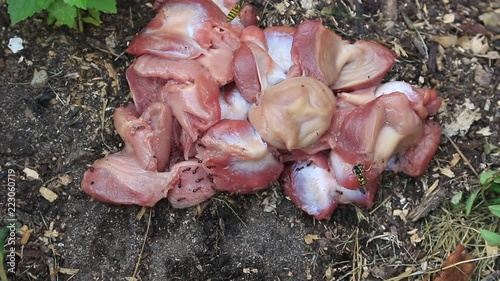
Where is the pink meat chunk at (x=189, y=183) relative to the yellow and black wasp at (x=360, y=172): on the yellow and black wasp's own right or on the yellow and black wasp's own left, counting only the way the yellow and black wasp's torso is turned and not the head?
on the yellow and black wasp's own left

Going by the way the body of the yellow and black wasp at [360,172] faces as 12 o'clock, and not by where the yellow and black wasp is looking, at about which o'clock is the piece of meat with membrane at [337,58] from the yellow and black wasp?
The piece of meat with membrane is roughly at 11 o'clock from the yellow and black wasp.

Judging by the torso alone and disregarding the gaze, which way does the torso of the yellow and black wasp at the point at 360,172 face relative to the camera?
away from the camera

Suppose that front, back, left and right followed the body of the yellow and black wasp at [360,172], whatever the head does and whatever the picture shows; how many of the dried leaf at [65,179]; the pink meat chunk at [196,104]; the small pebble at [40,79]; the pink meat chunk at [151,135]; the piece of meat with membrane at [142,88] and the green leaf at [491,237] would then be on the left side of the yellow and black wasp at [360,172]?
5

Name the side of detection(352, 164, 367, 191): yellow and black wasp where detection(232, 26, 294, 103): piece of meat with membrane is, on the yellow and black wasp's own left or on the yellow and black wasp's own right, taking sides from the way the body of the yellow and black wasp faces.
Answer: on the yellow and black wasp's own left

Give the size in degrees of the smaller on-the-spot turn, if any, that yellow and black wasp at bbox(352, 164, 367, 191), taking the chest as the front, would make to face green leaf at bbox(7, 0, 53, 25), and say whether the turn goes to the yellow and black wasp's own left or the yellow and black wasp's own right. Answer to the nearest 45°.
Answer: approximately 90° to the yellow and black wasp's own left

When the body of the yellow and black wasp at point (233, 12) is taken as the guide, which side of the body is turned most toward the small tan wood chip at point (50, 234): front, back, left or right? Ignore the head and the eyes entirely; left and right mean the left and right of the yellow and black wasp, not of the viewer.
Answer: back

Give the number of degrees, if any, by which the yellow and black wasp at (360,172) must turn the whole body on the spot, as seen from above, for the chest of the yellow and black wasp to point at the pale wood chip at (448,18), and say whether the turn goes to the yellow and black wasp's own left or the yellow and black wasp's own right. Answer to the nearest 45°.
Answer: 0° — it already faces it

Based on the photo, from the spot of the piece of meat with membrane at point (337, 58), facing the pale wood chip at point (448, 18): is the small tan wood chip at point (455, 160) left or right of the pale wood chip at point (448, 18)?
right

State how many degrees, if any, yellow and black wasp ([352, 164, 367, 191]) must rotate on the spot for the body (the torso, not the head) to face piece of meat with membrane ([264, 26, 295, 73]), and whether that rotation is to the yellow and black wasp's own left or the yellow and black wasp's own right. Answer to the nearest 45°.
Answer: approximately 45° to the yellow and black wasp's own left

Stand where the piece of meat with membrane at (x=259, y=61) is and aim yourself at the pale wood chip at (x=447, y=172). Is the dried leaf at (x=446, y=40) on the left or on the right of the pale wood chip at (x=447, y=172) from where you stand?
left

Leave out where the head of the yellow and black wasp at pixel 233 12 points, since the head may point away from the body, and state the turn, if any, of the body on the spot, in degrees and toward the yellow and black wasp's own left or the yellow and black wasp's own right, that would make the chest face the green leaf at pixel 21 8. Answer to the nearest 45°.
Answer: approximately 135° to the yellow and black wasp's own left

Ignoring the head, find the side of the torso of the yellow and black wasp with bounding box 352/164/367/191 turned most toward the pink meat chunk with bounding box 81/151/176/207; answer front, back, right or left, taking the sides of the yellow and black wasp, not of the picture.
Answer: left

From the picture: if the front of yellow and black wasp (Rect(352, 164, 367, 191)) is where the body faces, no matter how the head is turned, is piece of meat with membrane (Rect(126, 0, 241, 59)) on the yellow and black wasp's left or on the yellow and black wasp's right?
on the yellow and black wasp's left

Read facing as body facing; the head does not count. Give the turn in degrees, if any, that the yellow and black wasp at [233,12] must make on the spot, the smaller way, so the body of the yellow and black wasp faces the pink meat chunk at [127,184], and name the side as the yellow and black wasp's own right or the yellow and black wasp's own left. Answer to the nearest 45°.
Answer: approximately 180°

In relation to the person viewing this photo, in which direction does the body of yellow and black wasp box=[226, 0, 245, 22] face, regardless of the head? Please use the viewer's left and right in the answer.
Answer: facing away from the viewer and to the right of the viewer
